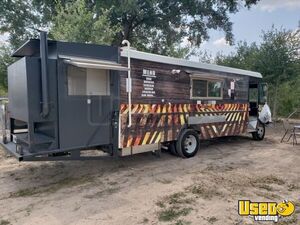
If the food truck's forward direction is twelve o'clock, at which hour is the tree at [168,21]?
The tree is roughly at 11 o'clock from the food truck.

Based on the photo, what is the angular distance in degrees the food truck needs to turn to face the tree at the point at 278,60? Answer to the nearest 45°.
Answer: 0° — it already faces it

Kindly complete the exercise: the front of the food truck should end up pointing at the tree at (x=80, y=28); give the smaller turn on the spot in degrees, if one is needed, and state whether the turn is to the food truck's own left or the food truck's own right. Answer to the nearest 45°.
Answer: approximately 45° to the food truck's own left

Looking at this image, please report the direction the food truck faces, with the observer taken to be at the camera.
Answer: facing away from the viewer and to the right of the viewer
